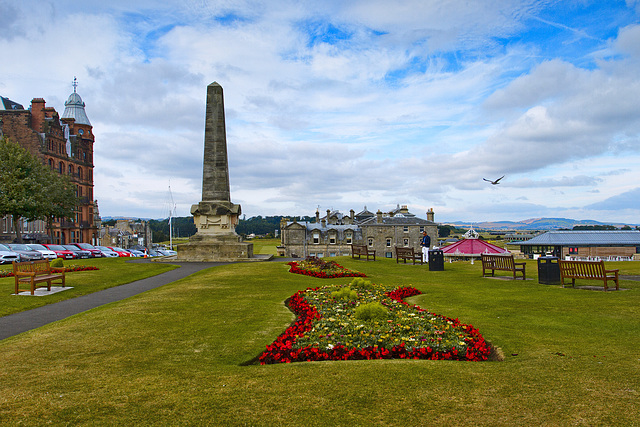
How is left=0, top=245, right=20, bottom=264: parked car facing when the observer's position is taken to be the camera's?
facing the viewer and to the right of the viewer

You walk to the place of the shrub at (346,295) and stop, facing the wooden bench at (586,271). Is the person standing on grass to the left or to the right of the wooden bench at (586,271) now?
left

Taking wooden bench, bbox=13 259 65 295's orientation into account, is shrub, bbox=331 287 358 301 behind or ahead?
ahead

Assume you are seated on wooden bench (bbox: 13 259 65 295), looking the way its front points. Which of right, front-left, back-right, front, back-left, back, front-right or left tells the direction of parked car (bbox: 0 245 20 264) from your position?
back-left

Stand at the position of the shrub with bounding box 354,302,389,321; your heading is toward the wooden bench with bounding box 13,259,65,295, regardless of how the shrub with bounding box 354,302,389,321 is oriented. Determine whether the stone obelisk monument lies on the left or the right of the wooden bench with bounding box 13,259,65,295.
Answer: right

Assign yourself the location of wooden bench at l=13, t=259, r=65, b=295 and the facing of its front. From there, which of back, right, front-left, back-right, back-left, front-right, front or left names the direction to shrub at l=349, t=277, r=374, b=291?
front

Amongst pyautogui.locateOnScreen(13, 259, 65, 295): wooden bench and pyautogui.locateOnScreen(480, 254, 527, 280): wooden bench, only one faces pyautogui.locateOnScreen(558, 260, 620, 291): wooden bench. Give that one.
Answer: pyautogui.locateOnScreen(13, 259, 65, 295): wooden bench

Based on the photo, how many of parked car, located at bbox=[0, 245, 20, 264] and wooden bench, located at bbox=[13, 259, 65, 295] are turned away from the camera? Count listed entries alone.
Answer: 0

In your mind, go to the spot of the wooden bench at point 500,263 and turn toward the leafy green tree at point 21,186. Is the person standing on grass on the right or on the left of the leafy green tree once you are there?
right
